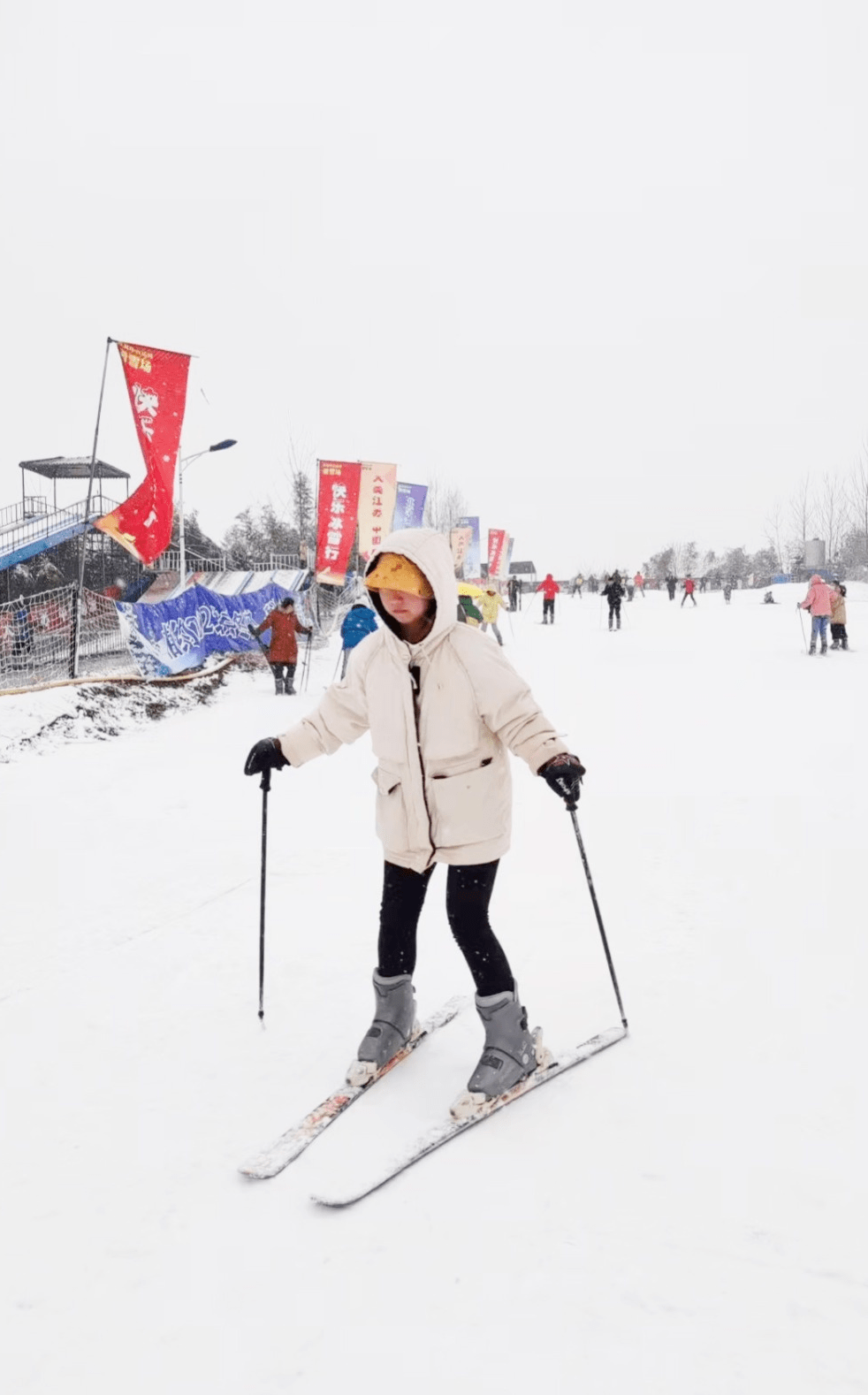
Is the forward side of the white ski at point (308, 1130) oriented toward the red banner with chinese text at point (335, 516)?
no

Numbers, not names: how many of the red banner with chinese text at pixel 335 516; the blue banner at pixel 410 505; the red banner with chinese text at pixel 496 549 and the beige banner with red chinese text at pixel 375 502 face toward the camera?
4

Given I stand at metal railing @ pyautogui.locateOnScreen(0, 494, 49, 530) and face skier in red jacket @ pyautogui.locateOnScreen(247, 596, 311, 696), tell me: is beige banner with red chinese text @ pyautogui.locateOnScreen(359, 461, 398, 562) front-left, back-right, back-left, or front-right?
front-left

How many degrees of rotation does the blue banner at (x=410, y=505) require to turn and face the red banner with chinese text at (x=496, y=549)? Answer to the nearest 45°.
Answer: approximately 180°

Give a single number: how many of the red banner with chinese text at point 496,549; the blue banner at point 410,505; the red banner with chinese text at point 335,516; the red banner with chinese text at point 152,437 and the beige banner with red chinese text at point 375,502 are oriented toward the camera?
5

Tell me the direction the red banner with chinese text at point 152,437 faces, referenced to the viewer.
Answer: facing the viewer

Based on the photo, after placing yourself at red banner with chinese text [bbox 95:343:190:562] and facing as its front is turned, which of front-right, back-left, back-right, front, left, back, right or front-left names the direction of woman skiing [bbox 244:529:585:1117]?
front

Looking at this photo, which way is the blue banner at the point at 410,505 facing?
toward the camera

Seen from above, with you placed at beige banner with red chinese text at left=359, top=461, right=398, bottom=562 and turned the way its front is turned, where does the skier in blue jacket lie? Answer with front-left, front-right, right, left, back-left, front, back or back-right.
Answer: front

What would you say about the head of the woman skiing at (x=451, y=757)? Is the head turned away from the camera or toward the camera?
toward the camera

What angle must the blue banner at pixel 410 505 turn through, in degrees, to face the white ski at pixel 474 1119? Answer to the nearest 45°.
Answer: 0° — it already faces it

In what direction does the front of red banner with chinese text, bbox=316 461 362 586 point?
toward the camera

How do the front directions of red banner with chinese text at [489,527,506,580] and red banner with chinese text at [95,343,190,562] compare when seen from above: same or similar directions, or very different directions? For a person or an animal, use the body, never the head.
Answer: same or similar directions
